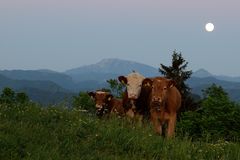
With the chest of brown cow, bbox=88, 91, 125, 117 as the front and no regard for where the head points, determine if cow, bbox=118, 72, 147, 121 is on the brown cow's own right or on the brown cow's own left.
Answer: on the brown cow's own left

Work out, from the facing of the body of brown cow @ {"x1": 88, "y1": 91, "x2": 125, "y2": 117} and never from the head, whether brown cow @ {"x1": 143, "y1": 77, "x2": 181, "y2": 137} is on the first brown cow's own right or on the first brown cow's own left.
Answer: on the first brown cow's own left

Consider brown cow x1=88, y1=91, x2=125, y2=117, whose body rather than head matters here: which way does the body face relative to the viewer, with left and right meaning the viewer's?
facing the viewer and to the left of the viewer

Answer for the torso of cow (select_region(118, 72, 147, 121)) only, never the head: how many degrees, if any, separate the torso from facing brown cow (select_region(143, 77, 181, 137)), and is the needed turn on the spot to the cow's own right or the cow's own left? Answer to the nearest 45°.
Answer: approximately 45° to the cow's own left

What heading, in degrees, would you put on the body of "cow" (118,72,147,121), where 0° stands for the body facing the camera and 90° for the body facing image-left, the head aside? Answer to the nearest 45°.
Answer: approximately 0°
